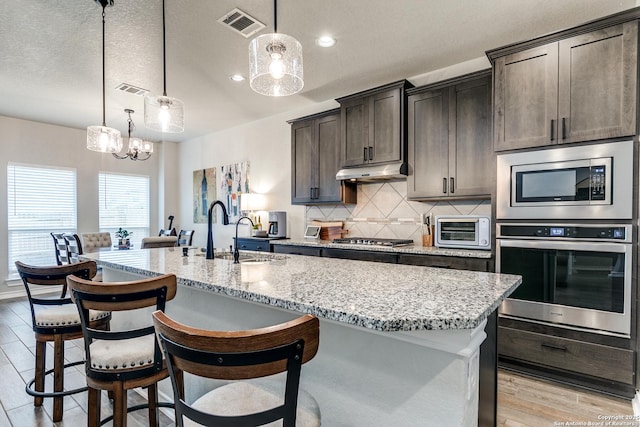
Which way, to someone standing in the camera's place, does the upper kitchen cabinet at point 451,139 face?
facing the viewer and to the left of the viewer

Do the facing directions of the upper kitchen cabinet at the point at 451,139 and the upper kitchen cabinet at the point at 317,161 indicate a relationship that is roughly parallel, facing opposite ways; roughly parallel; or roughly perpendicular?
roughly parallel

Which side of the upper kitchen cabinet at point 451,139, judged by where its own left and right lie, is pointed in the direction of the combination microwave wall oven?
left

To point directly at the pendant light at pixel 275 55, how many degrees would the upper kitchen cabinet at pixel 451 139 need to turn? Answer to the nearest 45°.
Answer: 0° — it already faces it

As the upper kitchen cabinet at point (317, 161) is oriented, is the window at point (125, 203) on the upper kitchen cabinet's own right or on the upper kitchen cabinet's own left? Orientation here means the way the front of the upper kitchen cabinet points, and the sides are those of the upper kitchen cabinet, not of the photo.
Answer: on the upper kitchen cabinet's own right

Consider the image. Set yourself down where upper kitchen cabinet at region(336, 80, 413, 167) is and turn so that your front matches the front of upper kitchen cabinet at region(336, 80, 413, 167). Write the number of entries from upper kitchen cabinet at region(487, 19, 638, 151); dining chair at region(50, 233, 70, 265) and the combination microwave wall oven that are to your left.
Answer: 2

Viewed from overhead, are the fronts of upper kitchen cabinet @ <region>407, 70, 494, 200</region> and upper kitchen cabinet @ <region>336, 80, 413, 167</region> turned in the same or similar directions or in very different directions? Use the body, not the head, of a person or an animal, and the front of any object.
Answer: same or similar directions

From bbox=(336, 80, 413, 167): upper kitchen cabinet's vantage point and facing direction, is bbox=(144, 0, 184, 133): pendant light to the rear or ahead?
ahead

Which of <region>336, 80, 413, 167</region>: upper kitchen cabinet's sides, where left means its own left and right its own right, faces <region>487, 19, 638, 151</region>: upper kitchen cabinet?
left

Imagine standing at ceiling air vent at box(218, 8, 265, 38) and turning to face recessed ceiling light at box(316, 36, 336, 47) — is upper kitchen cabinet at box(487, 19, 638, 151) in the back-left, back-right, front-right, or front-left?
front-right

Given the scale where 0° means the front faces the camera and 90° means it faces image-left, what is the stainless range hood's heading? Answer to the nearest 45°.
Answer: approximately 45°

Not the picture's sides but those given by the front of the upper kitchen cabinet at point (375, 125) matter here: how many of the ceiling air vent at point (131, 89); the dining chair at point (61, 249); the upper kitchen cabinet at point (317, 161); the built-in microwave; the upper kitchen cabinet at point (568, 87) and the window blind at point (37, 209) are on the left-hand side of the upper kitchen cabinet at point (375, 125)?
2

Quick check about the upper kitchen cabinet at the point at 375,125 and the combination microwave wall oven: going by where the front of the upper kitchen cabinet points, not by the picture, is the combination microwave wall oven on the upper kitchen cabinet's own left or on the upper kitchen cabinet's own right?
on the upper kitchen cabinet's own left

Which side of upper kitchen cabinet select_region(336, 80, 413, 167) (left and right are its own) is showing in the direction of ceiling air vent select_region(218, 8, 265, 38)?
front

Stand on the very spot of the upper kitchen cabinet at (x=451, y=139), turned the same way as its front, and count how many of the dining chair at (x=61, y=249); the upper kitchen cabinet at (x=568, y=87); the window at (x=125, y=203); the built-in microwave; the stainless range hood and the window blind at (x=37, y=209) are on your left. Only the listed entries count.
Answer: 2

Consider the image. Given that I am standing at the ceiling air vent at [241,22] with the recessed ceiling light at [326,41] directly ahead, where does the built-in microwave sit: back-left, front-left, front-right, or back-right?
front-right
